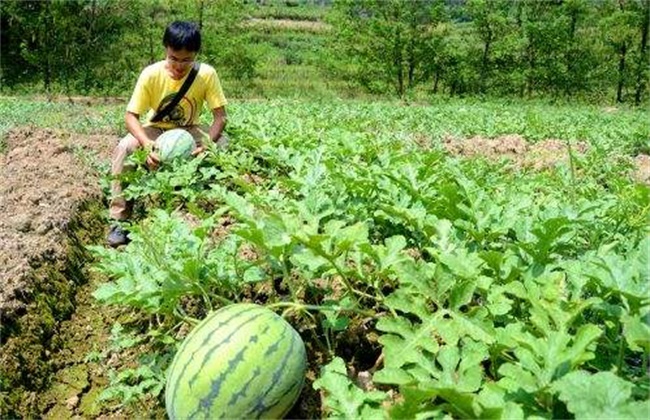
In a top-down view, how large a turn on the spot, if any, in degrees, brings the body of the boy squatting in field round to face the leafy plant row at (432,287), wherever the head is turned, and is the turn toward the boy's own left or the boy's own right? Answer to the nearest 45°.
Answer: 0° — they already face it

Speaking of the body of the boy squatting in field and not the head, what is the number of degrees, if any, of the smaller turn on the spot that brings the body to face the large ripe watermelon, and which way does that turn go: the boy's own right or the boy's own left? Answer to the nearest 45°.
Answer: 0° — they already face it

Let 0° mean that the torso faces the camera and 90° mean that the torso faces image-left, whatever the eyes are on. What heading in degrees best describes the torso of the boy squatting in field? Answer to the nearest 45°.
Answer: approximately 0°

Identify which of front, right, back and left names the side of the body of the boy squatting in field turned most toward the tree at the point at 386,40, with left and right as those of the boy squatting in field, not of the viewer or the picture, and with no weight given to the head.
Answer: back

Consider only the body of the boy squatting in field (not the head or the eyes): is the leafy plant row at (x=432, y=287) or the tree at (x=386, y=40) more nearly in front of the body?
the leafy plant row

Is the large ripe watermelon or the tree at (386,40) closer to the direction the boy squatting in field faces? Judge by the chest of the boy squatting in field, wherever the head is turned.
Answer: the large ripe watermelon
